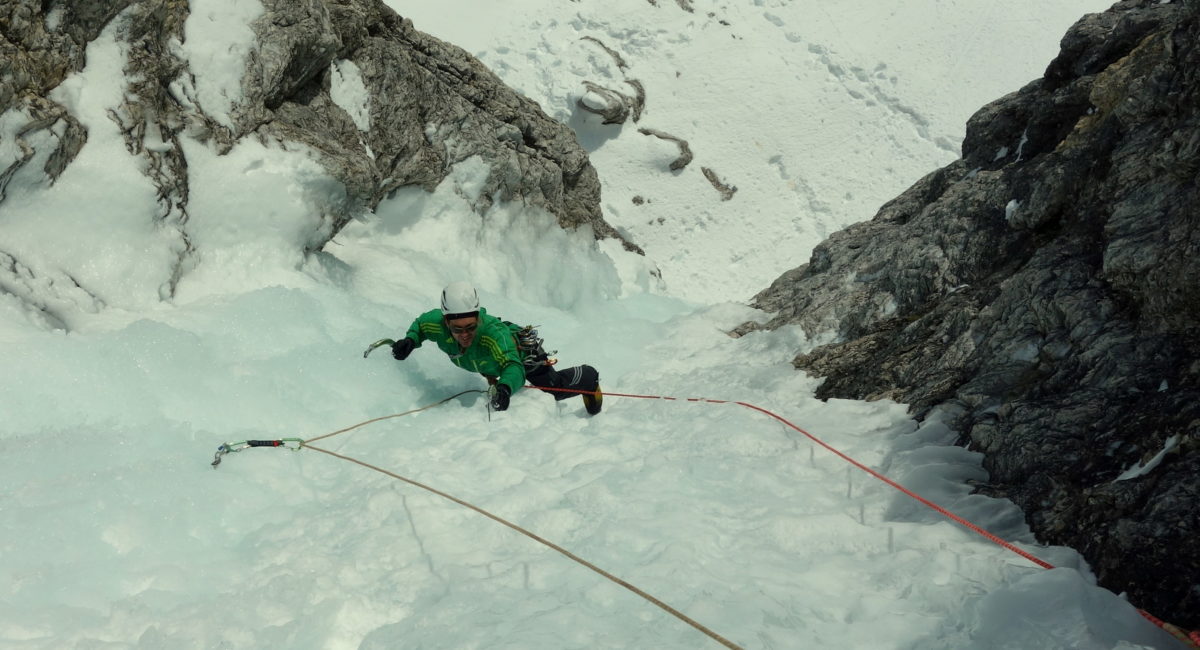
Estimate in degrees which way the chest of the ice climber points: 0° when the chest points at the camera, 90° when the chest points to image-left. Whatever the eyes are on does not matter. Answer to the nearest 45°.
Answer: approximately 45°
